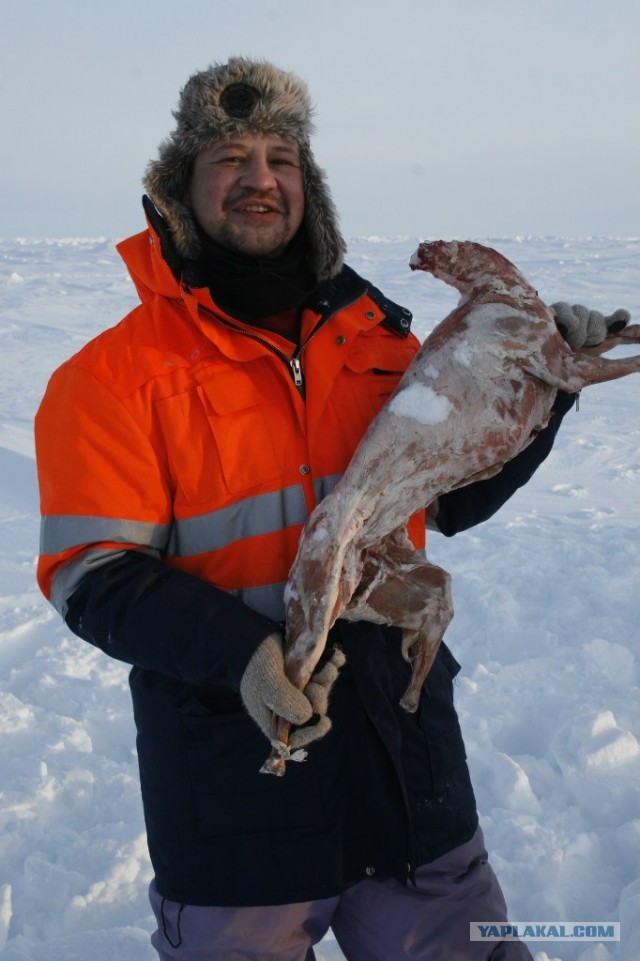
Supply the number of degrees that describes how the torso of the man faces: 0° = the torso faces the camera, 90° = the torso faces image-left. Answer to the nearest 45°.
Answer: approximately 315°
